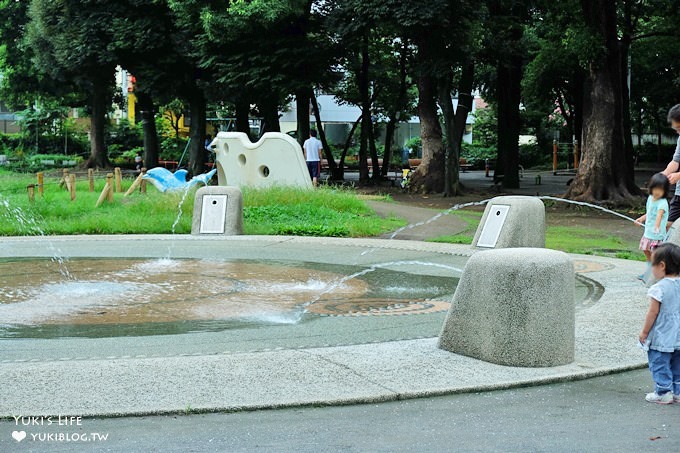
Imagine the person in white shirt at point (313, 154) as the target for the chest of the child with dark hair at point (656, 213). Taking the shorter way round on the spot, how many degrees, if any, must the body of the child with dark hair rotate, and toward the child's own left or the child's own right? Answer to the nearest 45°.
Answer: approximately 90° to the child's own right

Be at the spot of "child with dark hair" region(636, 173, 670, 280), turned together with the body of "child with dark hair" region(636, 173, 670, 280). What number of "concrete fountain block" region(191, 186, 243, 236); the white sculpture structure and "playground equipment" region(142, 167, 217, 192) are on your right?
3

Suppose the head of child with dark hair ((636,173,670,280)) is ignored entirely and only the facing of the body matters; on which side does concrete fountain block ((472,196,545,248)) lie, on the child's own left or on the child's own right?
on the child's own right

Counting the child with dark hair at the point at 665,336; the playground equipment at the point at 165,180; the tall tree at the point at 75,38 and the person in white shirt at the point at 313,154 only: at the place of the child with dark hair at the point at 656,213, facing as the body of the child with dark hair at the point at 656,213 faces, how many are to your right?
3

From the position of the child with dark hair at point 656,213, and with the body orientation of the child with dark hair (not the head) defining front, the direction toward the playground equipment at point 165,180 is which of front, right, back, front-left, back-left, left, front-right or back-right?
right

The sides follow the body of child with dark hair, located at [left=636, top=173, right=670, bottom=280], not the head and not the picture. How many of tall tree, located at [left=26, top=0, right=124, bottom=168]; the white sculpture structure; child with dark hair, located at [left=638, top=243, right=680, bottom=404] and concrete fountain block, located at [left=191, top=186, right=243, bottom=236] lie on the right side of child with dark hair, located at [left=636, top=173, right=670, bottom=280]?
3

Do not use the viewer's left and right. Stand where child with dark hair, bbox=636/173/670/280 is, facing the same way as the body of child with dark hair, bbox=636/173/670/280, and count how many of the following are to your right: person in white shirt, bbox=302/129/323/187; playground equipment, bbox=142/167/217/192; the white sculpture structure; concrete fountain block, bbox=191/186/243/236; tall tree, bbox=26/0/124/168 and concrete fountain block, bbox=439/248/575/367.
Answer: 5

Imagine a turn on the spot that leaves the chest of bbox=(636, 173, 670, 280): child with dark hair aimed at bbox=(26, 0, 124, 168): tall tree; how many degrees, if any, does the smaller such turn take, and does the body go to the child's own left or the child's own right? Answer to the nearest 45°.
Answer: approximately 90° to the child's own right

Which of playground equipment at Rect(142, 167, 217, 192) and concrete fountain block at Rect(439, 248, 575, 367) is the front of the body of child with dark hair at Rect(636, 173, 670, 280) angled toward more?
the concrete fountain block

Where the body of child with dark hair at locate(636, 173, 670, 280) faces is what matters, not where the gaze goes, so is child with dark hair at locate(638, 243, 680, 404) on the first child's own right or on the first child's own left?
on the first child's own left

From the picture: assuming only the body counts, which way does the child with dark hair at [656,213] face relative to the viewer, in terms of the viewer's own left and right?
facing the viewer and to the left of the viewer

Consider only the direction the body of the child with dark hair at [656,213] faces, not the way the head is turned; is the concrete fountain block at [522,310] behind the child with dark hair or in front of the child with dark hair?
in front

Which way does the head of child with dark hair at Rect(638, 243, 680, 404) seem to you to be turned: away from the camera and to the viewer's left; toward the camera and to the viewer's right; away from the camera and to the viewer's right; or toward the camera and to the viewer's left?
away from the camera and to the viewer's left

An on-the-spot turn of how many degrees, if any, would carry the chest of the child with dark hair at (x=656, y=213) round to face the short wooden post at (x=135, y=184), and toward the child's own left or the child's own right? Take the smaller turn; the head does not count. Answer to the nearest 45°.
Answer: approximately 90° to the child's own right

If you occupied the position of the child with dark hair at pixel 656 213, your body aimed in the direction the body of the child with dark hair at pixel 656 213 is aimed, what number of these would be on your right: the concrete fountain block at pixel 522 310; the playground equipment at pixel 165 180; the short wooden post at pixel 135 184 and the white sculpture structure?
3

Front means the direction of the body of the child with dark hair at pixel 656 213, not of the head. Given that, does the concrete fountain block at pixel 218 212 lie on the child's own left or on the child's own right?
on the child's own right
